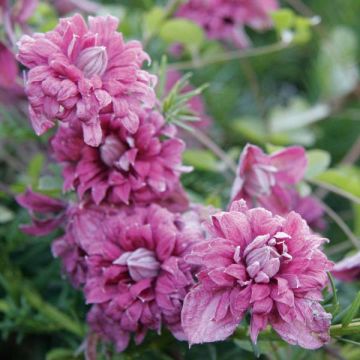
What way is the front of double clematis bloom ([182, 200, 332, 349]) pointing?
toward the camera

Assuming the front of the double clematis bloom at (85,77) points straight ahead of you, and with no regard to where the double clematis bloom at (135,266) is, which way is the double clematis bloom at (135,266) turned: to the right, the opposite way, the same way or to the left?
the same way

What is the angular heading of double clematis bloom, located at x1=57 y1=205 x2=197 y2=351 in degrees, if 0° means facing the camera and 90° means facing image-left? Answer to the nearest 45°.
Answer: approximately 0°

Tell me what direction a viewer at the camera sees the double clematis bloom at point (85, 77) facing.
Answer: facing the viewer

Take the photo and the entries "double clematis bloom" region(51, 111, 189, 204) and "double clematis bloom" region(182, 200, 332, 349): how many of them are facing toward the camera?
2

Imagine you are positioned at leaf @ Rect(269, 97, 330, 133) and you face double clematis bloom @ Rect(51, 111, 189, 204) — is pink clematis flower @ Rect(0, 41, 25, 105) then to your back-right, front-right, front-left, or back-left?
front-right
